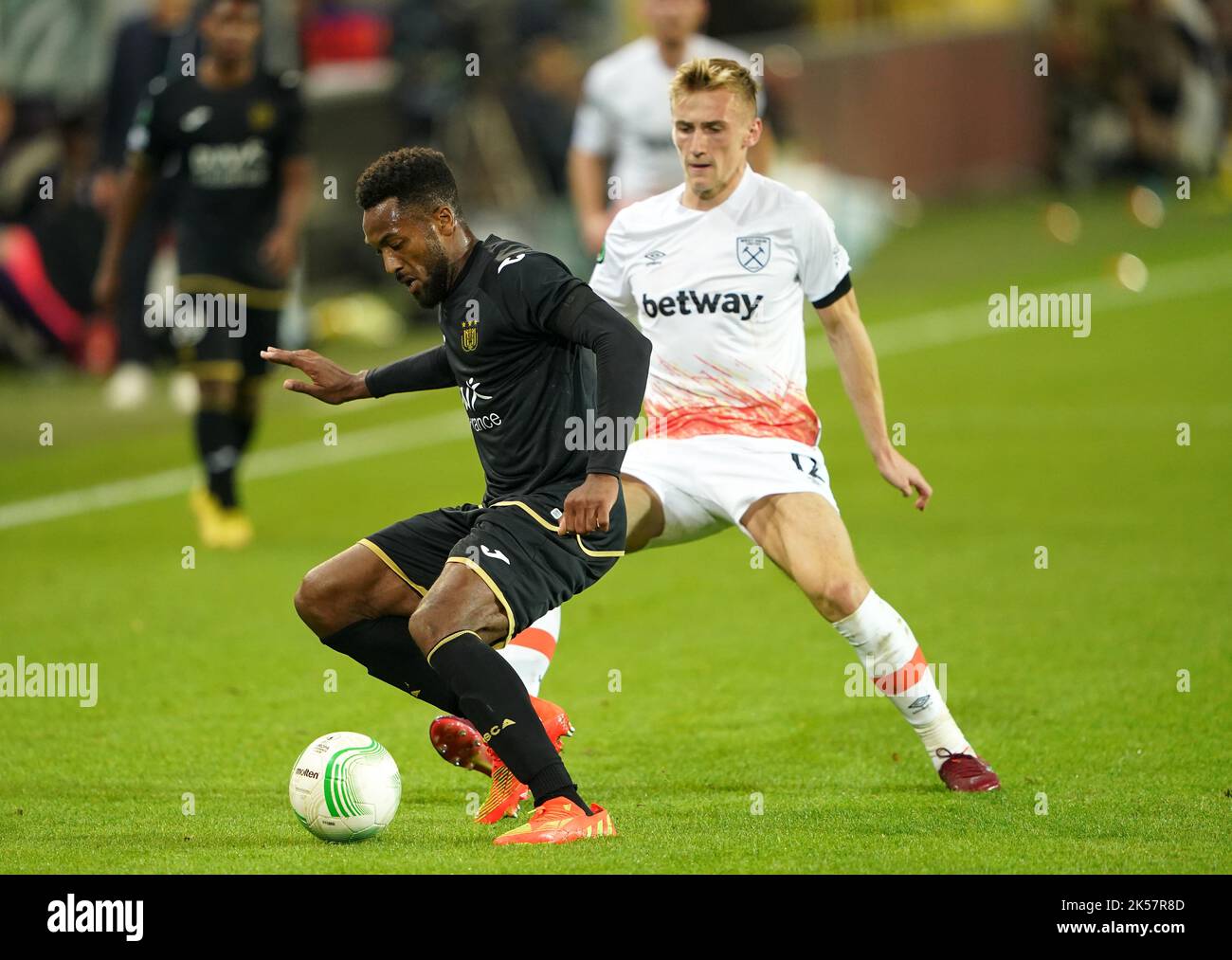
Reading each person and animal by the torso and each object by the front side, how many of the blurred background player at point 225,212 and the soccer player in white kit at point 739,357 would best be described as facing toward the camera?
2

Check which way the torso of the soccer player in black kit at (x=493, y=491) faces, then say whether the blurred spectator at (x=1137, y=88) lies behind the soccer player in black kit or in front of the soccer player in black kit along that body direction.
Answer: behind

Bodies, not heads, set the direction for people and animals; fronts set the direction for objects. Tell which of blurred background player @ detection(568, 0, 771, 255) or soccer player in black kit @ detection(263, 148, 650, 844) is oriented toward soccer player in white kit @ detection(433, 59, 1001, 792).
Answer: the blurred background player

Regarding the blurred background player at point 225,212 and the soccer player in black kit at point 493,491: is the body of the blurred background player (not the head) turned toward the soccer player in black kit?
yes

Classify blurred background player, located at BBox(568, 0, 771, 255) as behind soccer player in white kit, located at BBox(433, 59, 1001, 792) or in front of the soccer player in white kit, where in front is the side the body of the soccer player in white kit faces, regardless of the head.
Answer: behind

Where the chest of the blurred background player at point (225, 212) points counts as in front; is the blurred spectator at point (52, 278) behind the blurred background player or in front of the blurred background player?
behind

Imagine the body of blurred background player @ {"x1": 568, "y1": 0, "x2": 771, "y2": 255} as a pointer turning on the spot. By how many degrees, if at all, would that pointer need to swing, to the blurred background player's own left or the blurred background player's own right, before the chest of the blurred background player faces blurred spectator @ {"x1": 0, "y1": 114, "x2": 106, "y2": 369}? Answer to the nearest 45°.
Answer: approximately 135° to the blurred background player's own right

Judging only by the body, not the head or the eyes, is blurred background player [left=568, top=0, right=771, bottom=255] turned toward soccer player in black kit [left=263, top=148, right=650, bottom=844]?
yes

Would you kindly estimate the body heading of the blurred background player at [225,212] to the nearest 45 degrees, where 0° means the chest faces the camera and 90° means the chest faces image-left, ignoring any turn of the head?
approximately 0°

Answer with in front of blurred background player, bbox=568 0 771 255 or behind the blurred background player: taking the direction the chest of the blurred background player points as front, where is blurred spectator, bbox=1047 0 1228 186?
behind
